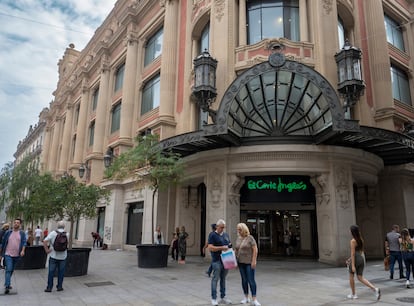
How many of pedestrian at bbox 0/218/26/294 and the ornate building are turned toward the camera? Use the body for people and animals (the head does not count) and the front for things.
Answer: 2

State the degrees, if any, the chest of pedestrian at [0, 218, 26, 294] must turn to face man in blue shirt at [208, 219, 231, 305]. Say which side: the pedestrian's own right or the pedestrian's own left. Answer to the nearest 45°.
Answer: approximately 45° to the pedestrian's own left

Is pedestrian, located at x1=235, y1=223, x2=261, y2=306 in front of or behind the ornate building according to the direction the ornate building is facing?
in front

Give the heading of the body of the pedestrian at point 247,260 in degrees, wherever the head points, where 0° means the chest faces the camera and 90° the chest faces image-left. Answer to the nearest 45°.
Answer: approximately 45°

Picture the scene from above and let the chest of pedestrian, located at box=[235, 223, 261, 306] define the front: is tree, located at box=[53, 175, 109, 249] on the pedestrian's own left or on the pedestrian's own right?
on the pedestrian's own right

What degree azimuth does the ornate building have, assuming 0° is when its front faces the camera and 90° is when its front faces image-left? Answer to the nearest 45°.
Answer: approximately 0°

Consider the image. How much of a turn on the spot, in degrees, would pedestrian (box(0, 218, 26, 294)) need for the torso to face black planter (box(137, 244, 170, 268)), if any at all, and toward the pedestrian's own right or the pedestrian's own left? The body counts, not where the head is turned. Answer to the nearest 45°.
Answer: approximately 135° to the pedestrian's own left

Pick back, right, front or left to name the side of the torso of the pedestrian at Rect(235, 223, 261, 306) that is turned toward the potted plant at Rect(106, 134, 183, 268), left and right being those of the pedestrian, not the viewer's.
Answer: right

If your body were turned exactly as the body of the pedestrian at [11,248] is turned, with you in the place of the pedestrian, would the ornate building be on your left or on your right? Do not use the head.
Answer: on your left

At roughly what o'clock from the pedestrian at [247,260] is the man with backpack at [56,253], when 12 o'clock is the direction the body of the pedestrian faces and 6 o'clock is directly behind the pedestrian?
The man with backpack is roughly at 2 o'clock from the pedestrian.

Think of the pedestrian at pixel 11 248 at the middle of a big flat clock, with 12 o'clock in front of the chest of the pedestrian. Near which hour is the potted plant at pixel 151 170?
The potted plant is roughly at 8 o'clock from the pedestrian.
